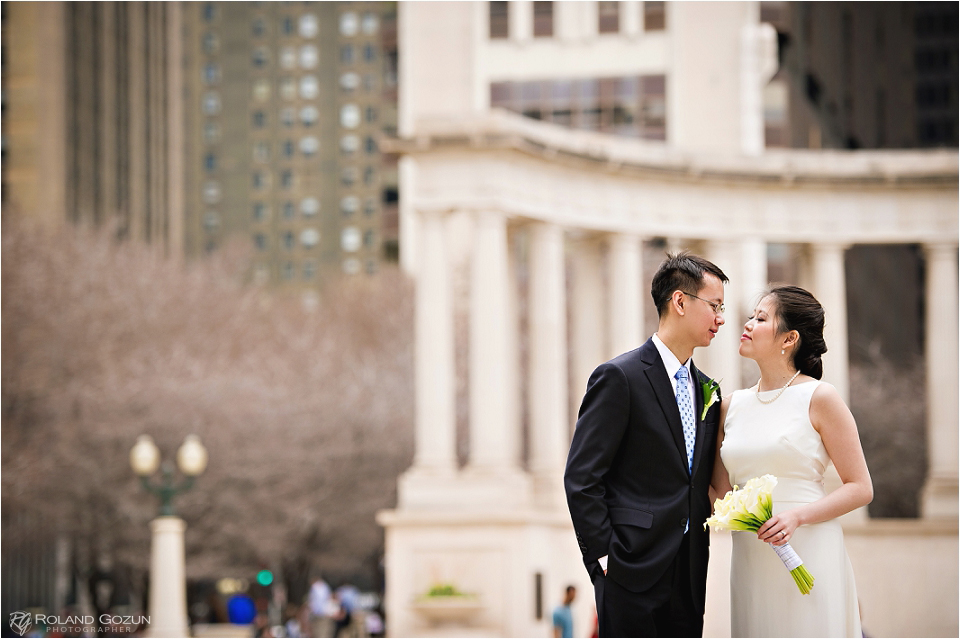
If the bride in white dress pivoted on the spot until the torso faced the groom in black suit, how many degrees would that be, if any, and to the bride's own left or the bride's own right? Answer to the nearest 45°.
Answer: approximately 45° to the bride's own right

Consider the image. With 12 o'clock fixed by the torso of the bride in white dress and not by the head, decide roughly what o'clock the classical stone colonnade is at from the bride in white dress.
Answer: The classical stone colonnade is roughly at 4 o'clock from the bride in white dress.

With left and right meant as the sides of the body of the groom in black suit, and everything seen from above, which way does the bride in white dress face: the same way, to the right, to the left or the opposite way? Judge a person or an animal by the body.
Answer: to the right

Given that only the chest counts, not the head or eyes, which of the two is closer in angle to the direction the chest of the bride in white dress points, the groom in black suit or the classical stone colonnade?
the groom in black suit

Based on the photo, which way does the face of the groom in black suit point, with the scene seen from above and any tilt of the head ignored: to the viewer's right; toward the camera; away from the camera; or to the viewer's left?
to the viewer's right

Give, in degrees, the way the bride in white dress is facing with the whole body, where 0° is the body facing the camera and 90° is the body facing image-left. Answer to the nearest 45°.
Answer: approximately 45°

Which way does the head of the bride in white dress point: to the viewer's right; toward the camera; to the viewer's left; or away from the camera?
to the viewer's left

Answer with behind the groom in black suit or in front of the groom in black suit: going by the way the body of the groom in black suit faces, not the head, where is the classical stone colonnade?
behind

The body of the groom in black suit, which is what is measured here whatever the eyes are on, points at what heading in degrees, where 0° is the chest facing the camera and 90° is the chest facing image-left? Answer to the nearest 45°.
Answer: approximately 315°
